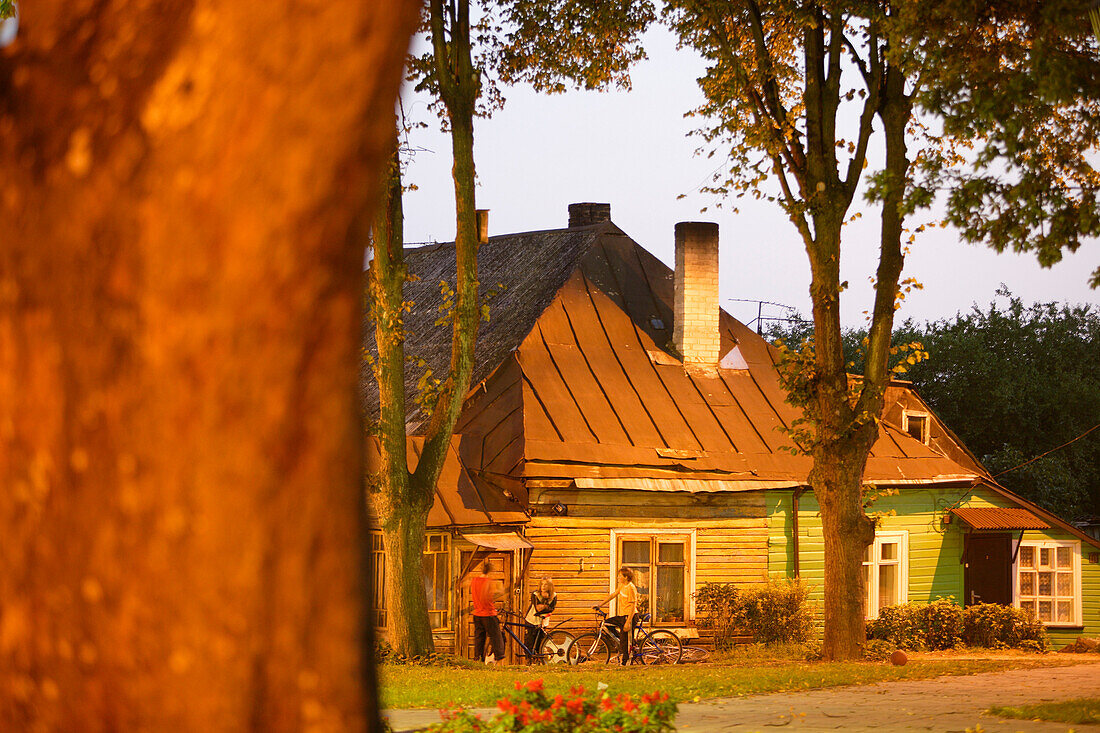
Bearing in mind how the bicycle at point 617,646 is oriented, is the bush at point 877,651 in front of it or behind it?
behind

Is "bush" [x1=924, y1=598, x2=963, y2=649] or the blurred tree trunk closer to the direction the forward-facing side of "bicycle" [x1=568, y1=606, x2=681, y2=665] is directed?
the blurred tree trunk

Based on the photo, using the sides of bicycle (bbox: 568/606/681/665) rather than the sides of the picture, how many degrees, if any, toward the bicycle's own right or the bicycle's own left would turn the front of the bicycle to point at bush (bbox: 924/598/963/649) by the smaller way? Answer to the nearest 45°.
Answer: approximately 135° to the bicycle's own right

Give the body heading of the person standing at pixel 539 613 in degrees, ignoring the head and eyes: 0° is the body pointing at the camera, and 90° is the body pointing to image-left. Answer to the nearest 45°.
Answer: approximately 45°

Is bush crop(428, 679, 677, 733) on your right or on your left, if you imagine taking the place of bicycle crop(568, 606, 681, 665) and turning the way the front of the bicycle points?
on your left

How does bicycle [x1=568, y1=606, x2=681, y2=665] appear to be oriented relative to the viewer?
to the viewer's left

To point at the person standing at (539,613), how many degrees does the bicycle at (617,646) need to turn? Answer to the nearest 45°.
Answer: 0° — it already faces them
